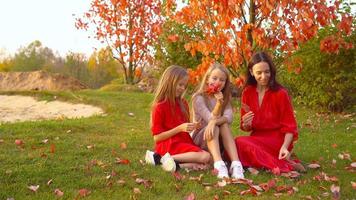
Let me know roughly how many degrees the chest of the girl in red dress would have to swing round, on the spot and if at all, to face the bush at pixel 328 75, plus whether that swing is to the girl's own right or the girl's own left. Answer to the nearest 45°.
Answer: approximately 45° to the girl's own left

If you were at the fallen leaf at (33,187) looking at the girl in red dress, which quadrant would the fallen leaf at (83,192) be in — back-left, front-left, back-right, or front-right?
front-right

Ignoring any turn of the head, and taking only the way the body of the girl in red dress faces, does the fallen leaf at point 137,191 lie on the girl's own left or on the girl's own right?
on the girl's own right

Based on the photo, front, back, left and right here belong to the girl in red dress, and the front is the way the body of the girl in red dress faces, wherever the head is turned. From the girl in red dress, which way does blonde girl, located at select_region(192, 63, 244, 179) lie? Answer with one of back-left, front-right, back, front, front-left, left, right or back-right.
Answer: front

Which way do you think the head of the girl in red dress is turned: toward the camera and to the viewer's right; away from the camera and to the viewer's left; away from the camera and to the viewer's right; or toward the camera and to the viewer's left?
toward the camera and to the viewer's right

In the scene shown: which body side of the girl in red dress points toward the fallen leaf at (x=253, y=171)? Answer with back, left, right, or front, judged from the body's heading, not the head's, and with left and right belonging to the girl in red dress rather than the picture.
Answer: front

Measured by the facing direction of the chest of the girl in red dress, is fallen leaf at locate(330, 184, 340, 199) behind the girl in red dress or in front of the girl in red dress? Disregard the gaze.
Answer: in front

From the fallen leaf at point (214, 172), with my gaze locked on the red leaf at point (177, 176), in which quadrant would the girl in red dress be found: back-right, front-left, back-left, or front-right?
front-right

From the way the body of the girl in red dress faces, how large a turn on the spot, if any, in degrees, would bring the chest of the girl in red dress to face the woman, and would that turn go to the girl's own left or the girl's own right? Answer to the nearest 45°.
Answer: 0° — they already face them

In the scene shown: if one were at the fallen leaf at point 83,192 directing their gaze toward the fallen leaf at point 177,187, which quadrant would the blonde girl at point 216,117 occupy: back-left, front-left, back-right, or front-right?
front-left

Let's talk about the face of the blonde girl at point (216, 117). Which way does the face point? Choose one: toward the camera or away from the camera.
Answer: toward the camera

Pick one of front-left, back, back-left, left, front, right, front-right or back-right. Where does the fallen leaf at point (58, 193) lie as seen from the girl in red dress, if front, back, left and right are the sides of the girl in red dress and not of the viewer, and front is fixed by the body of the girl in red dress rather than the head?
back-right

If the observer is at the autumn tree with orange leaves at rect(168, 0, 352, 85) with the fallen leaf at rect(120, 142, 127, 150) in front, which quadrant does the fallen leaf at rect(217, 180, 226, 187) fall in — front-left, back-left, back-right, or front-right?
front-left

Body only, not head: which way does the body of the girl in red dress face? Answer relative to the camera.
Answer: to the viewer's right

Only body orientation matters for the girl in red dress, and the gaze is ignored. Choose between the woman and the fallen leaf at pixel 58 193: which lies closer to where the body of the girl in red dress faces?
the woman
